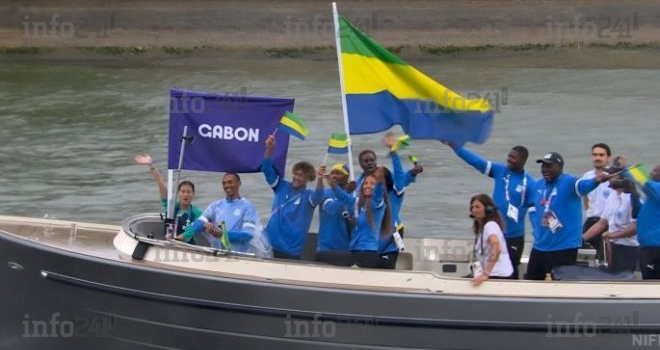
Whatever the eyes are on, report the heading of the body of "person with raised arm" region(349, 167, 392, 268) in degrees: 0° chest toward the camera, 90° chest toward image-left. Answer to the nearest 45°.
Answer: approximately 45°

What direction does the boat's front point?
to the viewer's left

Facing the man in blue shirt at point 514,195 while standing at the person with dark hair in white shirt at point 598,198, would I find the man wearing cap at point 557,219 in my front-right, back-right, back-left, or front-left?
front-left

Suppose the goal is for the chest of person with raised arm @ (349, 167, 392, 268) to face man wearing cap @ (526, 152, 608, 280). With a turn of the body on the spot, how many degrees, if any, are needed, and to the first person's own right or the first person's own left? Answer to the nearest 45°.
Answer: approximately 135° to the first person's own left
